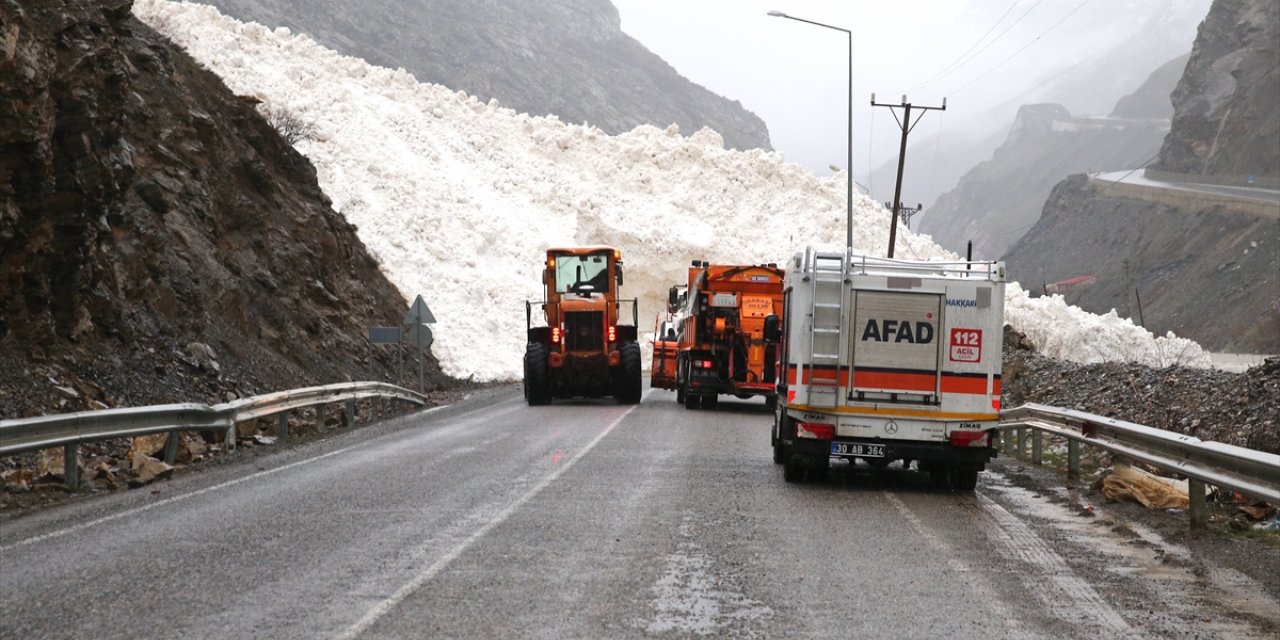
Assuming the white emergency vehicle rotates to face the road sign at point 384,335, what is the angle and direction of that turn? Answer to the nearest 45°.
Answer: approximately 45° to its left

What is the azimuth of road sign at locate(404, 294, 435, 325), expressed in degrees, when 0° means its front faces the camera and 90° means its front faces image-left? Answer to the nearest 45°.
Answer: approximately 180°

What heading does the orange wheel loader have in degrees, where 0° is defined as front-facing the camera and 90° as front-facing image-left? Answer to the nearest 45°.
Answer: approximately 180°

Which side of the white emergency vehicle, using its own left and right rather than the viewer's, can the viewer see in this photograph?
back

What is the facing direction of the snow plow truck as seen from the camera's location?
facing away from the viewer

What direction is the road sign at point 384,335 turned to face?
away from the camera

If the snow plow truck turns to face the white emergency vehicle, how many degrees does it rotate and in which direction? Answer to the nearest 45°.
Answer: approximately 180°

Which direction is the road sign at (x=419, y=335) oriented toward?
away from the camera

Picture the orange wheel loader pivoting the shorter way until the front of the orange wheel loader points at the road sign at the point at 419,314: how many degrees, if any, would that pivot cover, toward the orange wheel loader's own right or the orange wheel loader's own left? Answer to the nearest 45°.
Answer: approximately 90° to the orange wheel loader's own left
